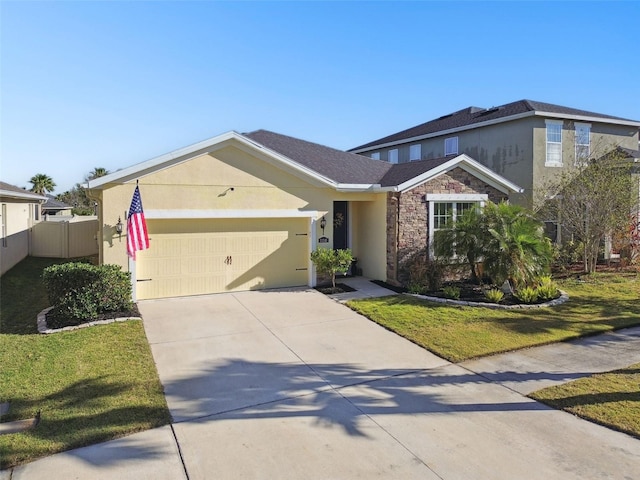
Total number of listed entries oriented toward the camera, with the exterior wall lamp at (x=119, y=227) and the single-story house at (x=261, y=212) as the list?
2

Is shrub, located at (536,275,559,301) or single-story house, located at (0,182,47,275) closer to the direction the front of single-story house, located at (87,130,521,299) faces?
the shrub

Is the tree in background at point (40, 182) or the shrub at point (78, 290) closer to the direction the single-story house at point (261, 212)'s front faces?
the shrub

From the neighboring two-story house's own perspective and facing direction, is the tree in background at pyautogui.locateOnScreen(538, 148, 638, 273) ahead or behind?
ahead

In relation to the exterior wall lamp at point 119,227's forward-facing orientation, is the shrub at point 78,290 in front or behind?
in front

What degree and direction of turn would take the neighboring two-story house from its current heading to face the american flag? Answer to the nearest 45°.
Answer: approximately 90° to its right

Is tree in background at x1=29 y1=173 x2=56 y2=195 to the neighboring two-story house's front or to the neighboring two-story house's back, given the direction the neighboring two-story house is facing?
to the back
